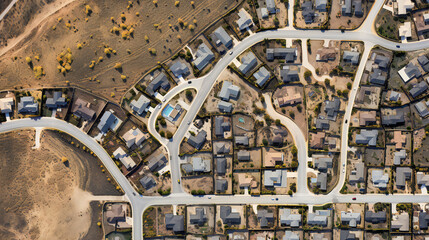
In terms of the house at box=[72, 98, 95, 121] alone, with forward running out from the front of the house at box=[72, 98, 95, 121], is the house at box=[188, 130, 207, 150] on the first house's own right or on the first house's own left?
on the first house's own left

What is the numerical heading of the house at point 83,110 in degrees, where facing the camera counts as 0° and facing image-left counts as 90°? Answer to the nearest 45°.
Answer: approximately 45°

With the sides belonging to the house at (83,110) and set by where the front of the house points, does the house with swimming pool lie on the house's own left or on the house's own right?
on the house's own left

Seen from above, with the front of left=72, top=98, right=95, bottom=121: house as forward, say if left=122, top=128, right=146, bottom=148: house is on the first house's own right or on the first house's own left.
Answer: on the first house's own left
